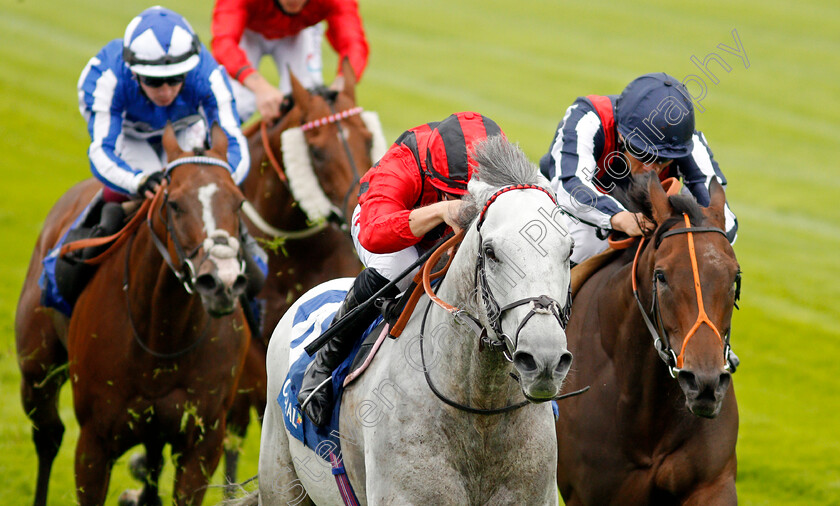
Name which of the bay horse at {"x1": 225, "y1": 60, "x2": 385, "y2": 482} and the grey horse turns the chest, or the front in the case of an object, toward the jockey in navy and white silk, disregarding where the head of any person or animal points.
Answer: the bay horse

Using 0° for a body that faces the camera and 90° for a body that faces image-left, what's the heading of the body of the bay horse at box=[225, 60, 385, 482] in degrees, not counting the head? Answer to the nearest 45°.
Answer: approximately 315°

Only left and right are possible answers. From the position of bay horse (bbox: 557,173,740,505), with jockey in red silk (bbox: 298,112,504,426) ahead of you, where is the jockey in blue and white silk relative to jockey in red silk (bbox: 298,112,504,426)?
right

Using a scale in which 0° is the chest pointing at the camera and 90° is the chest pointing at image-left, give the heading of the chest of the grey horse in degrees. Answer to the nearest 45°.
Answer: approximately 315°

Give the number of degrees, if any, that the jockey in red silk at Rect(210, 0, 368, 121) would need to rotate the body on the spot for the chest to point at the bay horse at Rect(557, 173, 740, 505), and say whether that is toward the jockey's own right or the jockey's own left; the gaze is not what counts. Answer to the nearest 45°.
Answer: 0° — they already face it

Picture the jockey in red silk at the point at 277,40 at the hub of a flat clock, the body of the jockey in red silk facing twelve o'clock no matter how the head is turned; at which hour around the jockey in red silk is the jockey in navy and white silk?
The jockey in navy and white silk is roughly at 11 o'clock from the jockey in red silk.

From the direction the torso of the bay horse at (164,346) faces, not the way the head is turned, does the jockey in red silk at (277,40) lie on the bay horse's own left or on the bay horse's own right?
on the bay horse's own left

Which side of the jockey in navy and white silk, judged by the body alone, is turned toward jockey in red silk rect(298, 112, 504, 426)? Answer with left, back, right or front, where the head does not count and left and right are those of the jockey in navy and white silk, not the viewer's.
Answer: right

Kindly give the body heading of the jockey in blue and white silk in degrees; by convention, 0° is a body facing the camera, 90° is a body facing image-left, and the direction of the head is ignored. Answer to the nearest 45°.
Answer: approximately 0°

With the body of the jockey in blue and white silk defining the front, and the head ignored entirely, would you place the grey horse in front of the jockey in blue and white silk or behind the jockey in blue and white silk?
in front

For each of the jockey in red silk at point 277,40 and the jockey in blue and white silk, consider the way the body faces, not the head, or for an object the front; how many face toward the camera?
2
